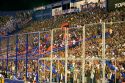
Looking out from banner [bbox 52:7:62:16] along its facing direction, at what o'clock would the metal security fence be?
The metal security fence is roughly at 12 o'clock from the banner.

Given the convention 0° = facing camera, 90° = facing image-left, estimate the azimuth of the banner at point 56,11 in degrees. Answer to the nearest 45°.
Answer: approximately 0°

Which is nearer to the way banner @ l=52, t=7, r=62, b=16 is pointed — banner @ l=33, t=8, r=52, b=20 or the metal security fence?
the metal security fence
